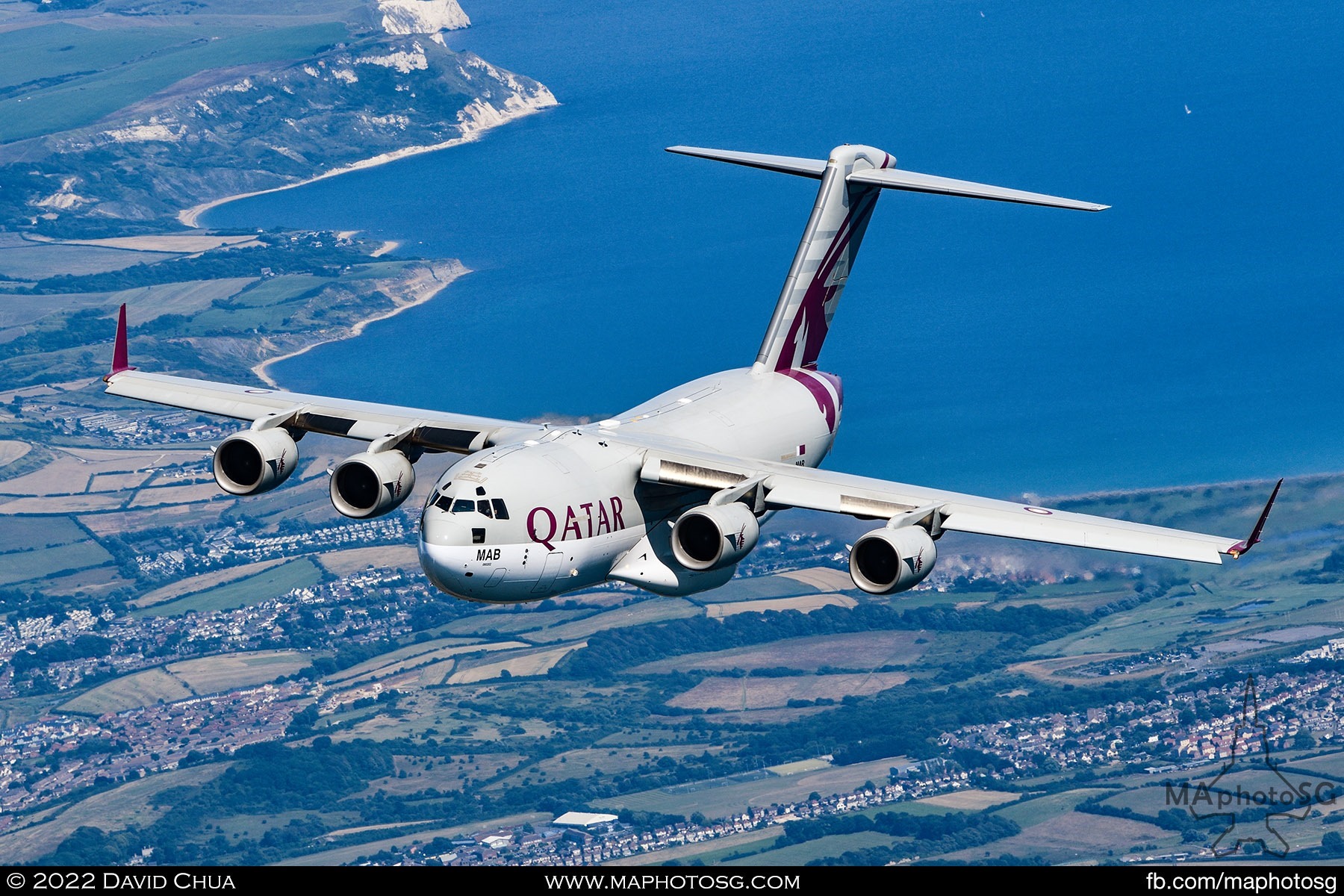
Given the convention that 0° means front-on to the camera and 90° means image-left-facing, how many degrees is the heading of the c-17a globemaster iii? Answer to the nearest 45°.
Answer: approximately 45°
